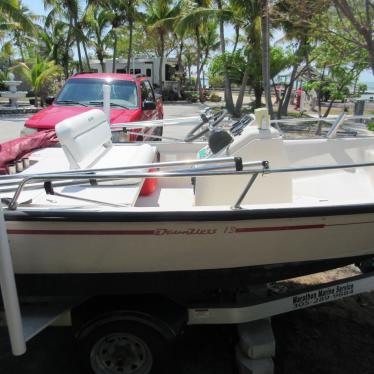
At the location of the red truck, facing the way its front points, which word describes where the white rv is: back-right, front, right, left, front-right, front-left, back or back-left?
back-right

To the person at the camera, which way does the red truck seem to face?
facing the viewer and to the left of the viewer

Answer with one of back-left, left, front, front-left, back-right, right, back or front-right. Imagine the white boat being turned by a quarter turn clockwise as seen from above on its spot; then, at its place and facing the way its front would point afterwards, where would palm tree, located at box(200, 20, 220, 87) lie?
back

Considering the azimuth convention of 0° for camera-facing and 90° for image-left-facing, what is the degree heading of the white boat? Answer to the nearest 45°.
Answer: approximately 270°

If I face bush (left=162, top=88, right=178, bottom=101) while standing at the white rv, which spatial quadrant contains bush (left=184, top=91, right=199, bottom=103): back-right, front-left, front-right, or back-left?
front-left

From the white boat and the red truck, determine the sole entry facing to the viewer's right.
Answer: the white boat

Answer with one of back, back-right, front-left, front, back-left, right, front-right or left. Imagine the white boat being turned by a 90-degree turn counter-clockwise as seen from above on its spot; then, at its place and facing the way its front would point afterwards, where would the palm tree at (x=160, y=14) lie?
front

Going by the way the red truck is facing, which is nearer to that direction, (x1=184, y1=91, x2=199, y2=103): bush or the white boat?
the white boat

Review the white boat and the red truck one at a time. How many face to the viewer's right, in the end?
1

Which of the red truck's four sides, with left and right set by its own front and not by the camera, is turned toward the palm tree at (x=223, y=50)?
back

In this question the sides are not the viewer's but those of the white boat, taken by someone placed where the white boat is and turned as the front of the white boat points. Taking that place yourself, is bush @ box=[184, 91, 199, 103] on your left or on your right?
on your left

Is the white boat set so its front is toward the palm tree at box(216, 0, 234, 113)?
no

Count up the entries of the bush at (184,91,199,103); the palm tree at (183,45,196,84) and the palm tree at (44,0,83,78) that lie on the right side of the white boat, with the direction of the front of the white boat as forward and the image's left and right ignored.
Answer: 0

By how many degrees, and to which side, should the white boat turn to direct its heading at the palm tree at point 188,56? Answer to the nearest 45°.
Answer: approximately 90° to its left

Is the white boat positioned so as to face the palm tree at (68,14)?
no

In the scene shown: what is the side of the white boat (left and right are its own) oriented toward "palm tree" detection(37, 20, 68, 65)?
left

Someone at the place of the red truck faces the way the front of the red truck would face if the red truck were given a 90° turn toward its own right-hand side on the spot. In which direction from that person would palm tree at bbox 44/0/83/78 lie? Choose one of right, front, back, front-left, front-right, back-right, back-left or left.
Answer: front-right
